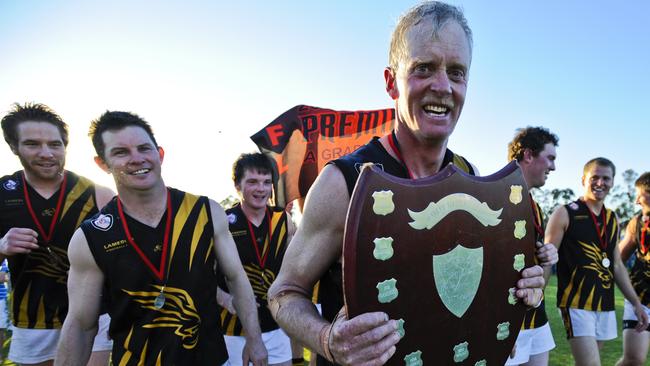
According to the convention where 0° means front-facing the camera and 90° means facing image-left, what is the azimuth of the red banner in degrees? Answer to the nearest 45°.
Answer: approximately 0°

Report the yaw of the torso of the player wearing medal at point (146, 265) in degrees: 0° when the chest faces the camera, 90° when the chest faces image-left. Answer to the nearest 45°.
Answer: approximately 0°

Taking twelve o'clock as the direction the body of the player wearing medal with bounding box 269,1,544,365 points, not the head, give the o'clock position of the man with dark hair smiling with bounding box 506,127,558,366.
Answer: The man with dark hair smiling is roughly at 8 o'clock from the player wearing medal.

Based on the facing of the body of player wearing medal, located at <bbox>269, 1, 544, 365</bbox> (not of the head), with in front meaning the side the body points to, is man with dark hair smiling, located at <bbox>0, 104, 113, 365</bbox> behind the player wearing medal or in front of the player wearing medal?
behind

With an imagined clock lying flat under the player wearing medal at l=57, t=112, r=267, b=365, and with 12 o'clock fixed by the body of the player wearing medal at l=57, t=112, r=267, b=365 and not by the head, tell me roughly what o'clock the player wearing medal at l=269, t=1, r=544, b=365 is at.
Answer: the player wearing medal at l=269, t=1, r=544, b=365 is roughly at 11 o'clock from the player wearing medal at l=57, t=112, r=267, b=365.

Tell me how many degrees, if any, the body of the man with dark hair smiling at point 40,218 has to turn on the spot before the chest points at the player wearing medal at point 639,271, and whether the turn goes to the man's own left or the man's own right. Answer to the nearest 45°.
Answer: approximately 90° to the man's own left

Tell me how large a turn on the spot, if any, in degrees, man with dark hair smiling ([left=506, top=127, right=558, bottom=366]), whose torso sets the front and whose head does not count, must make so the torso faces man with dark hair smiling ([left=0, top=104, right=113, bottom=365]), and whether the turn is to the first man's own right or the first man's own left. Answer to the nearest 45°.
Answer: approximately 135° to the first man's own right
